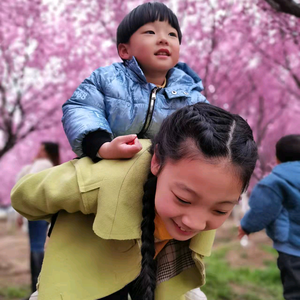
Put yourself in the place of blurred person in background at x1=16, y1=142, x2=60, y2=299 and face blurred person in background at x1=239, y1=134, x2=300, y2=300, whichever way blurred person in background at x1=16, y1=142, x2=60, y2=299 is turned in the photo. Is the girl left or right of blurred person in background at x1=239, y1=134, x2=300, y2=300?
right

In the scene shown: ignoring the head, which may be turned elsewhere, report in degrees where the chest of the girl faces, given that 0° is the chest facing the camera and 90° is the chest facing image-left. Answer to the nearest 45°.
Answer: approximately 315°

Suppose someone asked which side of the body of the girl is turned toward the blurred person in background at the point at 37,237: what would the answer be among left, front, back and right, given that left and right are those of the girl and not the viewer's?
back

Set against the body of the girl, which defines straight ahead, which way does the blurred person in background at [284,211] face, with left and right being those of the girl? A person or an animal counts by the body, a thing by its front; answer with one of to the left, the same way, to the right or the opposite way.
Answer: the opposite way

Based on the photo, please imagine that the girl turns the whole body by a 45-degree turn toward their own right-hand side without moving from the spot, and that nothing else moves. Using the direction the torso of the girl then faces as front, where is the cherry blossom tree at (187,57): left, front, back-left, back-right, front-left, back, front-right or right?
back
